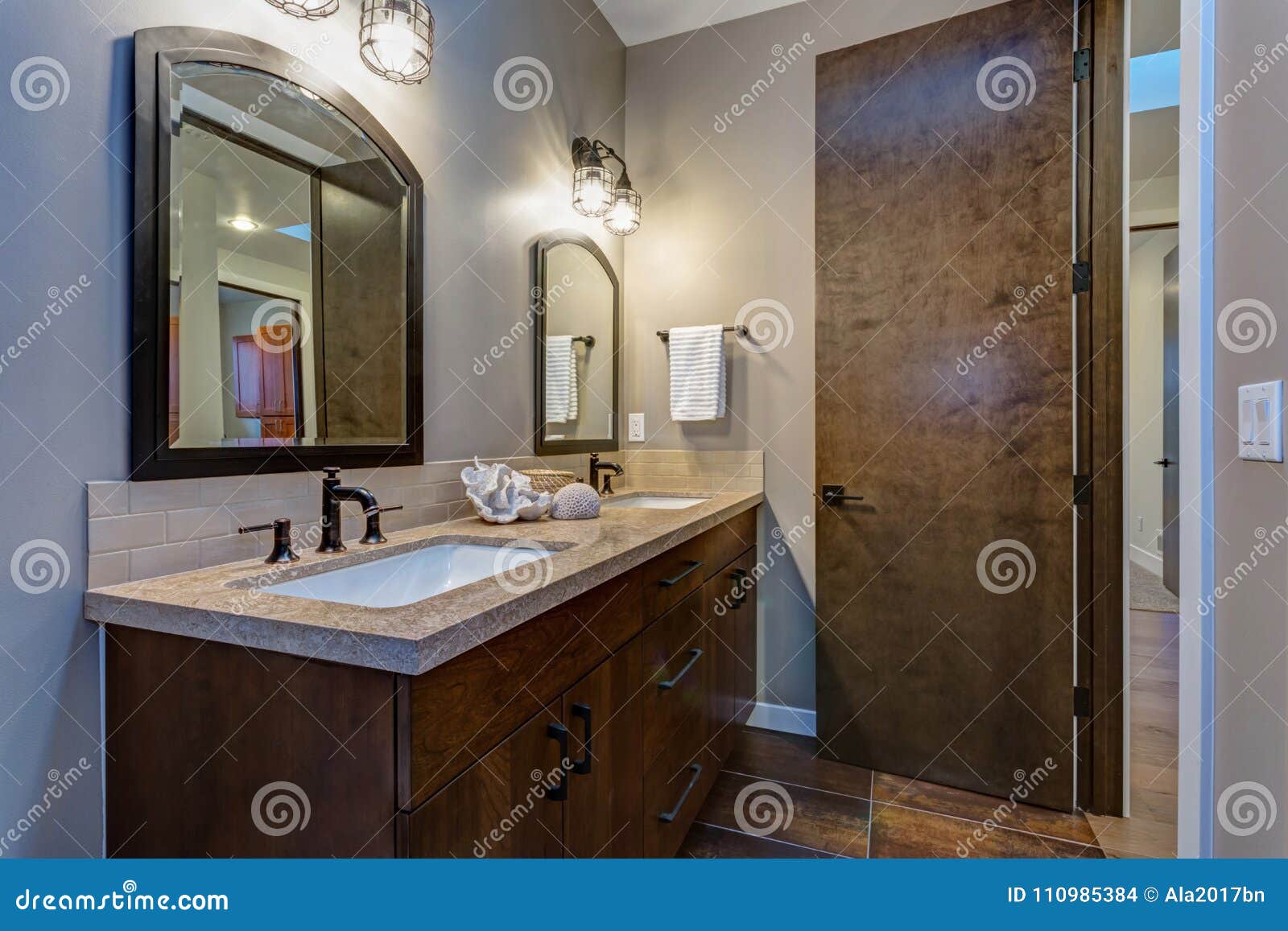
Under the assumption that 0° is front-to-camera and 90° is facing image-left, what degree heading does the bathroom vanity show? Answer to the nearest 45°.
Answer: approximately 315°

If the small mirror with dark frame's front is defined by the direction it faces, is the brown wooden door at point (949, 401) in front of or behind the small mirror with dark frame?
in front

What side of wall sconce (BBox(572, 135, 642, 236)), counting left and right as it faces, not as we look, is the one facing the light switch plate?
front

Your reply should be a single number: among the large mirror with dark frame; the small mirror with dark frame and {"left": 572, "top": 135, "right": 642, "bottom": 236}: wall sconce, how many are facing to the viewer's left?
0

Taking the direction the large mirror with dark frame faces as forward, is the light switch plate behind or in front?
in front

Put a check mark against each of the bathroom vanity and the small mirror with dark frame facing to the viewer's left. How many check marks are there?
0

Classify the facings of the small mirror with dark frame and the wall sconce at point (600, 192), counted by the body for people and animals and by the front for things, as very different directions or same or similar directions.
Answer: same or similar directions

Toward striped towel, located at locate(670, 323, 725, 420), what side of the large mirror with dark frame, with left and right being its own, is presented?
left

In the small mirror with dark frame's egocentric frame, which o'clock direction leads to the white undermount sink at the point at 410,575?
The white undermount sink is roughly at 2 o'clock from the small mirror with dark frame.

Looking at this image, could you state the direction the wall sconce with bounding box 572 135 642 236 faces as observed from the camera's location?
facing the viewer and to the right of the viewer

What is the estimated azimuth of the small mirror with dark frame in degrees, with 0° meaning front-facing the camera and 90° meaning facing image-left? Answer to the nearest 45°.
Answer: approximately 315°
